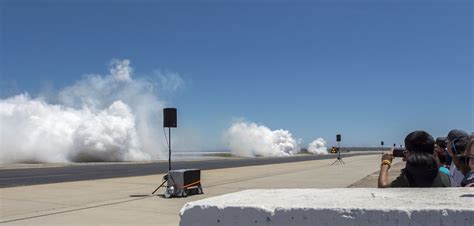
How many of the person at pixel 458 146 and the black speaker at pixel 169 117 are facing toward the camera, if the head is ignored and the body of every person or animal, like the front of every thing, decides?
1

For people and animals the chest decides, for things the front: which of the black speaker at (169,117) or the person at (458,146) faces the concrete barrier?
the black speaker

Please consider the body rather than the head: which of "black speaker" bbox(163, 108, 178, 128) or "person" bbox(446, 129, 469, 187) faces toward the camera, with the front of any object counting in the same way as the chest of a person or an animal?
the black speaker

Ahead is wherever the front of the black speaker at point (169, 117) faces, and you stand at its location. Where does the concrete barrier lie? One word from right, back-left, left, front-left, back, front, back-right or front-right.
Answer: front

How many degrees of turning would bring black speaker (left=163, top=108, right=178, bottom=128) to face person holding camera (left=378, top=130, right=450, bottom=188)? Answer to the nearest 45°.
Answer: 0° — it already faces them

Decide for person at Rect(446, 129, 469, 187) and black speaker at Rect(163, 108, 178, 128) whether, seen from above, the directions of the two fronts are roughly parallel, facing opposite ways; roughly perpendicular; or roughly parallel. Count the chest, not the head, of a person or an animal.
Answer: roughly parallel, facing opposite ways

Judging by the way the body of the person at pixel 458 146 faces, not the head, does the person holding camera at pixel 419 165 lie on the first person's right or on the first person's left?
on the first person's left

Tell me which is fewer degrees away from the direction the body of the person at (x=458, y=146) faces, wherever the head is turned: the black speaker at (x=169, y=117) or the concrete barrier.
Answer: the black speaker

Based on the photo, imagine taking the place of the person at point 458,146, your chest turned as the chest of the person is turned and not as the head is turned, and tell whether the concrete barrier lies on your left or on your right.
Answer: on your left

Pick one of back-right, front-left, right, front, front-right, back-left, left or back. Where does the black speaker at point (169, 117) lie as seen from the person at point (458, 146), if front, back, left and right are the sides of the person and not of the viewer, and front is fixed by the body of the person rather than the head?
front

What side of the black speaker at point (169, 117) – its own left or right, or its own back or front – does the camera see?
front

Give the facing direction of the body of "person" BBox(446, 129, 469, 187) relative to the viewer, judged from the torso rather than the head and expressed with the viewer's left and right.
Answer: facing away from the viewer and to the left of the viewer

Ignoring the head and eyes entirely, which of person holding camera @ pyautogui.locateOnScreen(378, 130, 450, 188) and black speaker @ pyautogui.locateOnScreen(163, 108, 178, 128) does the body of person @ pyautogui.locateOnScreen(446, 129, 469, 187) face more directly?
the black speaker

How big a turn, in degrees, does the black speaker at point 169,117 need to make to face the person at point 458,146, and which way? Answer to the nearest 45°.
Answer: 0° — it already faces them
